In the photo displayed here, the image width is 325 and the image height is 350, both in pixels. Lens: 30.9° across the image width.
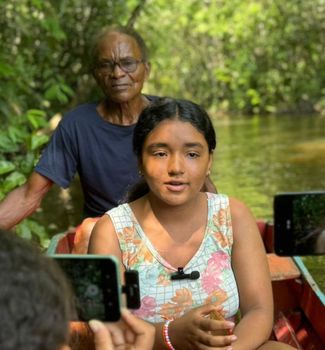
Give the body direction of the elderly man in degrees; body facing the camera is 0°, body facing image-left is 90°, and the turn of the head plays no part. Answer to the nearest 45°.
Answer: approximately 0°

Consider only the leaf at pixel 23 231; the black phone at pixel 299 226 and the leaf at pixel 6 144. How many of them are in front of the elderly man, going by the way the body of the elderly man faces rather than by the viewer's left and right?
1

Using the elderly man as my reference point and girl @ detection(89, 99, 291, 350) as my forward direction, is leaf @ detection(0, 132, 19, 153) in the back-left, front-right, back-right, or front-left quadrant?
back-right

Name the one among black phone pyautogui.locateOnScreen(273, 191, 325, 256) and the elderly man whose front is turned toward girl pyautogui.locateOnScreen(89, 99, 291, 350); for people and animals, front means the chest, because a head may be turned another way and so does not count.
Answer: the elderly man

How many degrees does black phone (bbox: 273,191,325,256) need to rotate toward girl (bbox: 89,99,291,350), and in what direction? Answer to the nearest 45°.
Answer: approximately 135° to its right

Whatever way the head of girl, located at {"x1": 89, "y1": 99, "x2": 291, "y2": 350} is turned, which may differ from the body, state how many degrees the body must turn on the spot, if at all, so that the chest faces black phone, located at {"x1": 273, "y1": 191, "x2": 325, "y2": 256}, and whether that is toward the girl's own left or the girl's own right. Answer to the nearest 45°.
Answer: approximately 45° to the girl's own left

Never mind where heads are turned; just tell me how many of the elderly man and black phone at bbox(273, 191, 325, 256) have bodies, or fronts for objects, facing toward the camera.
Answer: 2

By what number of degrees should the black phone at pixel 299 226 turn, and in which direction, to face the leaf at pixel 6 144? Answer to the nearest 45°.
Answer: approximately 135° to its right

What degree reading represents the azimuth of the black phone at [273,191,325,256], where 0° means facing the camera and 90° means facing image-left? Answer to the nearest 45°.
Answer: approximately 0°
